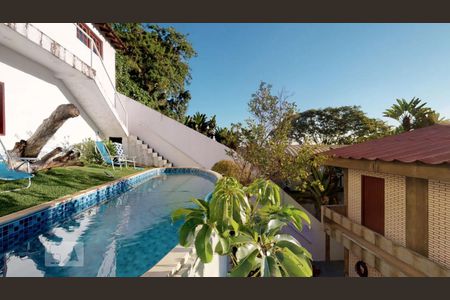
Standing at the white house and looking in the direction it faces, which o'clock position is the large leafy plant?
The large leafy plant is roughly at 1 o'clock from the white house.

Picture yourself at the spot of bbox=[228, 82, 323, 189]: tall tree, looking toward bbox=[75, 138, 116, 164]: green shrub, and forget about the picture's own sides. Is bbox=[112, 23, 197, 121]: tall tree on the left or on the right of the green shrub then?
right

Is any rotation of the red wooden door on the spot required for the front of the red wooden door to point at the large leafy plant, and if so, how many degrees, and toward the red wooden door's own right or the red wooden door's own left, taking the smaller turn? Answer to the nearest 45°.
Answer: approximately 45° to the red wooden door's own left

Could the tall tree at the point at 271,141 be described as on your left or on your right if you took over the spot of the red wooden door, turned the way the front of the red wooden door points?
on your right

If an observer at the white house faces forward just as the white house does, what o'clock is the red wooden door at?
The red wooden door is roughly at 12 o'clock from the white house.

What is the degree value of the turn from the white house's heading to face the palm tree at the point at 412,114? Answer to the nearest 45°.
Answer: approximately 45° to its left

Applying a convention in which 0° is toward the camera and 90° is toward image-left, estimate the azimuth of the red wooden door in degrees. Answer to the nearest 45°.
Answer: approximately 45°

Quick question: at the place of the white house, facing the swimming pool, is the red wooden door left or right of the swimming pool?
left

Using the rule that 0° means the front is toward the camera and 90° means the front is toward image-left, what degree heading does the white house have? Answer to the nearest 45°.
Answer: approximately 315°

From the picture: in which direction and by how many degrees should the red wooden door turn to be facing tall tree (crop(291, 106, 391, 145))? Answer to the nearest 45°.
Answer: approximately 135° to its right

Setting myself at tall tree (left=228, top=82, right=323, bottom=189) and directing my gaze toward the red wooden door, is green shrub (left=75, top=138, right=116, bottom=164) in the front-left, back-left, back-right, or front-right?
back-right
